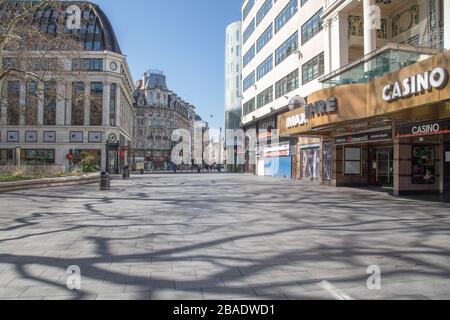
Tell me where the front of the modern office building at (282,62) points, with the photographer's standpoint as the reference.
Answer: facing the viewer and to the left of the viewer
